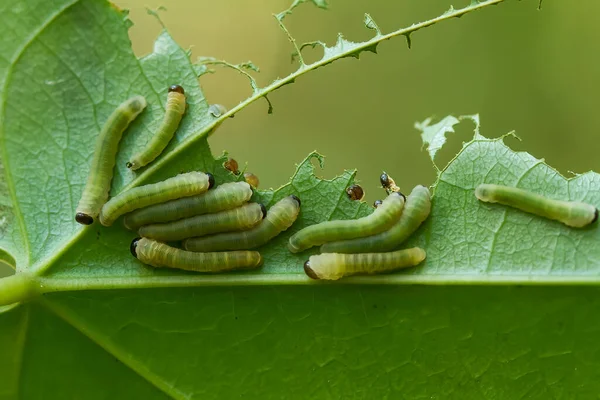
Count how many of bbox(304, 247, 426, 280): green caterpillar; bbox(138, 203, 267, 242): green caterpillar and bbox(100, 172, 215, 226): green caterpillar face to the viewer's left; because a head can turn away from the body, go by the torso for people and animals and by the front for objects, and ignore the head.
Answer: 1

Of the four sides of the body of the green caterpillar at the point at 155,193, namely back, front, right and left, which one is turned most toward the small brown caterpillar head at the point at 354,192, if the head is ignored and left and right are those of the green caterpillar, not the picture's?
front

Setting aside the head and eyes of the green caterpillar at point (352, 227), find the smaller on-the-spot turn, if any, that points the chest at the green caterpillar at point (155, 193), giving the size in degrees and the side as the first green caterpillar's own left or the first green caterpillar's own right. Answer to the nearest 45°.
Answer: approximately 180°

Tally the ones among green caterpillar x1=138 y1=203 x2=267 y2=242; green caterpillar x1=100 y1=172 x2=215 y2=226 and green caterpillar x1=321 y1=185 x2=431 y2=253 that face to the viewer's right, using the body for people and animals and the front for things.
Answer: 3

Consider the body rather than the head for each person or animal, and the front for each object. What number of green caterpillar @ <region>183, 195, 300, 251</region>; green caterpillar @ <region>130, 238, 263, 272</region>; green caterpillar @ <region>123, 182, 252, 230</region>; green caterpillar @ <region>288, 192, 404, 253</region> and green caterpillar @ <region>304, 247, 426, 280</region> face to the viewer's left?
2

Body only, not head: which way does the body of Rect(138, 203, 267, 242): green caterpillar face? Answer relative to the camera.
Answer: to the viewer's right

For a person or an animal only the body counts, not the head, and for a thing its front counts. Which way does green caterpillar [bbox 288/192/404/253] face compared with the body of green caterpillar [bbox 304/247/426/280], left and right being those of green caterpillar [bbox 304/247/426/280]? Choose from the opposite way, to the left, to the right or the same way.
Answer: the opposite way

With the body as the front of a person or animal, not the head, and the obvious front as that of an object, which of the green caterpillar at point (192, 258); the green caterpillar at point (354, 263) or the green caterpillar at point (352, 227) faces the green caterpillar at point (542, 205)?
the green caterpillar at point (352, 227)

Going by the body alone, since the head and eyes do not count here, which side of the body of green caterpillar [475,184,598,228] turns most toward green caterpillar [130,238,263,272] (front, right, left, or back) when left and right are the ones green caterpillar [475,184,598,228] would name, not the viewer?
back

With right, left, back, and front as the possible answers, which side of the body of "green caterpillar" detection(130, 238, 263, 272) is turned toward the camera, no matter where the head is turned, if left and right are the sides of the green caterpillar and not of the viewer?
left

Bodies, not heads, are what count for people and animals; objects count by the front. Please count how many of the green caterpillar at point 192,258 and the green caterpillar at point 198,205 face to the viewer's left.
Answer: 1

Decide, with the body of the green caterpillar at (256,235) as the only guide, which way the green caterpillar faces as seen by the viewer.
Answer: to the viewer's right

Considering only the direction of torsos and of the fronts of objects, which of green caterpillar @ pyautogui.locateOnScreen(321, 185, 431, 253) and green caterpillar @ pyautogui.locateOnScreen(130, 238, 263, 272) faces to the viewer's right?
green caterpillar @ pyautogui.locateOnScreen(321, 185, 431, 253)

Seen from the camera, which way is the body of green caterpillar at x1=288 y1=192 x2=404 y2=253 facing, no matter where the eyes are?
to the viewer's right

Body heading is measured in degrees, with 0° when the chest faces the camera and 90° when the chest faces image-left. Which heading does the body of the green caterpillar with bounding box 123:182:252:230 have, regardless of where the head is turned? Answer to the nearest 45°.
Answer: approximately 270°

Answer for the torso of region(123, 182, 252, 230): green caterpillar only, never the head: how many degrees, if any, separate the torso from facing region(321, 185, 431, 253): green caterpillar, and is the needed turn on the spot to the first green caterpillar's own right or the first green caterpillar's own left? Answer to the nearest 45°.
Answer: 0° — it already faces it

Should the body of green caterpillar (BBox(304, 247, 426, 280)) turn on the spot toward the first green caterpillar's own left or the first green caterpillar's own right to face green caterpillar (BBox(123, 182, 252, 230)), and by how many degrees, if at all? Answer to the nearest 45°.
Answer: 0° — it already faces it
